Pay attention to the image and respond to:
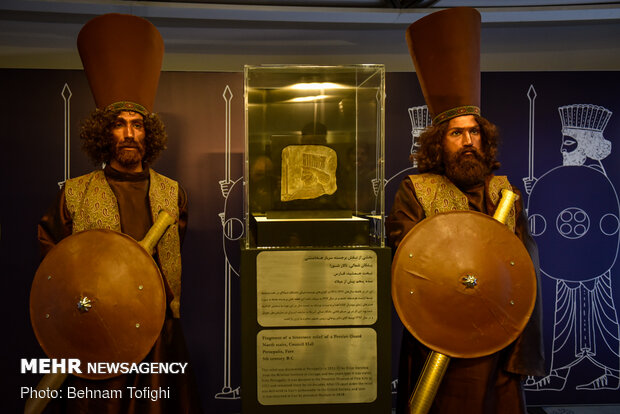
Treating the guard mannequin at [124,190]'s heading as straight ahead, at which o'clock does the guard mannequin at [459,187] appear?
the guard mannequin at [459,187] is roughly at 10 o'clock from the guard mannequin at [124,190].

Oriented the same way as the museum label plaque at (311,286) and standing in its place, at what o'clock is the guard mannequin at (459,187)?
The guard mannequin is roughly at 8 o'clock from the museum label plaque.

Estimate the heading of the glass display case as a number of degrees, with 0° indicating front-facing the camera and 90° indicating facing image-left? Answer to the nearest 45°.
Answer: approximately 0°

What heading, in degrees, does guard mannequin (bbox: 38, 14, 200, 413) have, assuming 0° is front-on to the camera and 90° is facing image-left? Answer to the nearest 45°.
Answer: approximately 0°

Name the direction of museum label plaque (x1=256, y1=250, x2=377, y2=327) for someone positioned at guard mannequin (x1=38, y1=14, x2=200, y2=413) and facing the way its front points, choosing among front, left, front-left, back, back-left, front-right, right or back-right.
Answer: front-left

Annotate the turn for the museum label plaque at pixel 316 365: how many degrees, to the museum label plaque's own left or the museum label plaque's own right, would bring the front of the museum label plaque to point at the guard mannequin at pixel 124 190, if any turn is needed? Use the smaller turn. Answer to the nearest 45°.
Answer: approximately 135° to the museum label plaque's own right

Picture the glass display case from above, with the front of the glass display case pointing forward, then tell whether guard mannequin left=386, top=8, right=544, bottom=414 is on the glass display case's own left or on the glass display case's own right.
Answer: on the glass display case's own left
